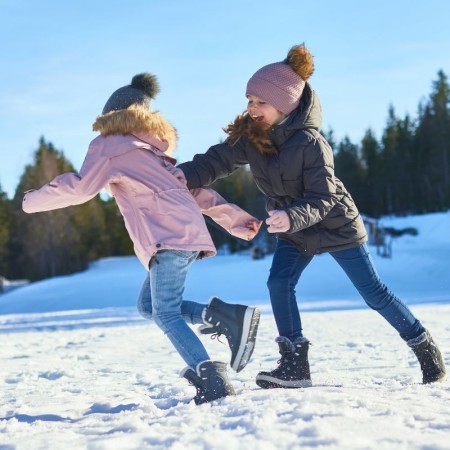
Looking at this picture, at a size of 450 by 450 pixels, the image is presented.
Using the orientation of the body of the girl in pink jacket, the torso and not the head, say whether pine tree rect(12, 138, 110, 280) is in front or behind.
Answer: in front

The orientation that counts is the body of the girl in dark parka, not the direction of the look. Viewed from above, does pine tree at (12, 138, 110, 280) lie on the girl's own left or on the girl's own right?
on the girl's own right

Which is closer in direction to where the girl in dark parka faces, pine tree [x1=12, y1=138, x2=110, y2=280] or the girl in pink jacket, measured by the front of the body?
the girl in pink jacket

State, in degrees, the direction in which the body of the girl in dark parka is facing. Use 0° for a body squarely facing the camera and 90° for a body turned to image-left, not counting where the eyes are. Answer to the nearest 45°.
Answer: approximately 45°
